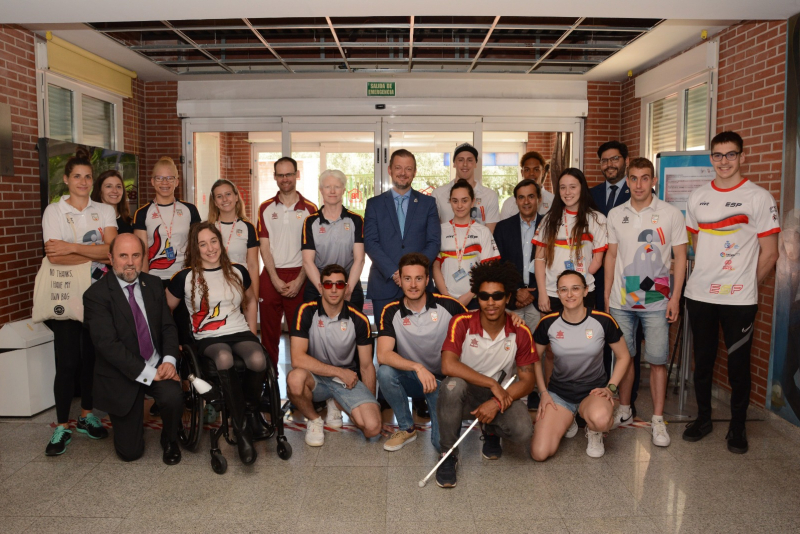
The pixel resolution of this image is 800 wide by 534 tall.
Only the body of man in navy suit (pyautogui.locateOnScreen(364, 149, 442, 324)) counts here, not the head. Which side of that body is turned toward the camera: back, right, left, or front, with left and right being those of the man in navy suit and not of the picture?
front

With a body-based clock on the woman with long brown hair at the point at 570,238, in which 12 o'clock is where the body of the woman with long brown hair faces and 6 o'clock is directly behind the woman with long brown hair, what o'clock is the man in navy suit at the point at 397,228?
The man in navy suit is roughly at 3 o'clock from the woman with long brown hair.

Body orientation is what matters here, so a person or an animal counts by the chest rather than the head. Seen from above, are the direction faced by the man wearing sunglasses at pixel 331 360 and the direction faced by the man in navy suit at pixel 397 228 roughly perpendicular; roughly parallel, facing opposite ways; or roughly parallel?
roughly parallel

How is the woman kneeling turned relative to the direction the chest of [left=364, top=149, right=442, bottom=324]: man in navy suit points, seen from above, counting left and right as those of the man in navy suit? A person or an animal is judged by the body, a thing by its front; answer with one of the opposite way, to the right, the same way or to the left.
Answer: the same way

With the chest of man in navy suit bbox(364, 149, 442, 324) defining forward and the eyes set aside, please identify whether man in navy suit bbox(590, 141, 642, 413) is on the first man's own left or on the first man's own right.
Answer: on the first man's own left

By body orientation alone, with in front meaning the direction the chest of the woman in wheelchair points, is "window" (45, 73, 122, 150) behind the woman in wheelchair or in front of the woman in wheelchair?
behind

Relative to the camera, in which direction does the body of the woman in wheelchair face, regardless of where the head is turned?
toward the camera

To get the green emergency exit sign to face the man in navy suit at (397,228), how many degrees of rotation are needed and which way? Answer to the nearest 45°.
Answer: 0° — it already faces them

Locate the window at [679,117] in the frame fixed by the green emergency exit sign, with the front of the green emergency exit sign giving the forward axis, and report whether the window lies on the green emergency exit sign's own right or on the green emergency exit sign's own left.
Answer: on the green emergency exit sign's own left

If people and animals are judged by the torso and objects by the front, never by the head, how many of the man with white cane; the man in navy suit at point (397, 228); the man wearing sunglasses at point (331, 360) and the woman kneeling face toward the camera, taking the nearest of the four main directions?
4

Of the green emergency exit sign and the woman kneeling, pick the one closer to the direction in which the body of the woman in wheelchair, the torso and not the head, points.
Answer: the woman kneeling

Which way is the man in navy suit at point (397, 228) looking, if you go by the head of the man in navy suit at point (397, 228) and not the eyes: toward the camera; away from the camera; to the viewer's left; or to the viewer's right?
toward the camera

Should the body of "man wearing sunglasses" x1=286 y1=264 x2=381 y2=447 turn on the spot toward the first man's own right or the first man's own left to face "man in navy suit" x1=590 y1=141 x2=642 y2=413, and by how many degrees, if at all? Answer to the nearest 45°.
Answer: approximately 90° to the first man's own left

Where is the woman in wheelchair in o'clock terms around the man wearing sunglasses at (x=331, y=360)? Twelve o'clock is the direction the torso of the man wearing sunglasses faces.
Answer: The woman in wheelchair is roughly at 3 o'clock from the man wearing sunglasses.

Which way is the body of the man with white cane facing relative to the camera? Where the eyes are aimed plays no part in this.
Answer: toward the camera
